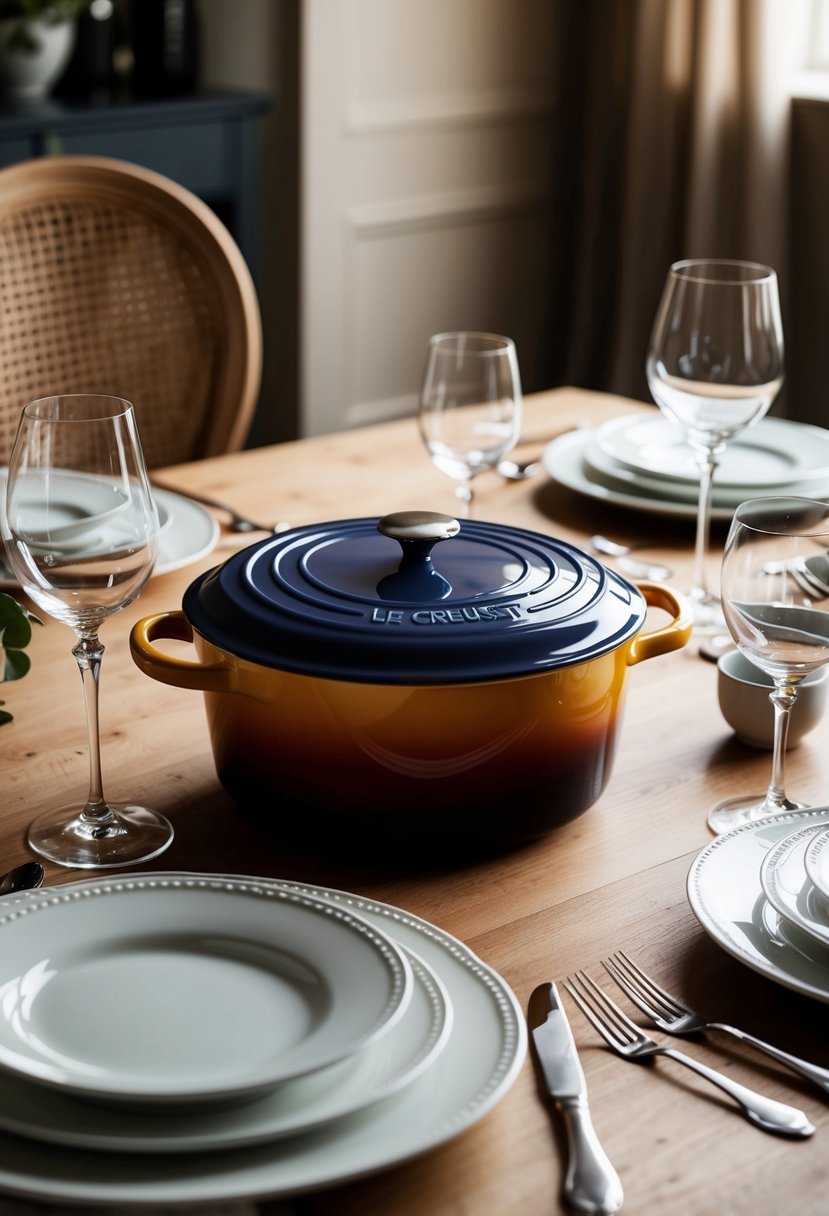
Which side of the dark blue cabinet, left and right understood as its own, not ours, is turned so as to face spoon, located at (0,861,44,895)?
front

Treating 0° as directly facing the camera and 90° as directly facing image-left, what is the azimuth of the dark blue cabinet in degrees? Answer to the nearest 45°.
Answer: approximately 0°

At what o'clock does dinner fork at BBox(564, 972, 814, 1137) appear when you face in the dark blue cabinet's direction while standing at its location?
The dinner fork is roughly at 12 o'clock from the dark blue cabinet.

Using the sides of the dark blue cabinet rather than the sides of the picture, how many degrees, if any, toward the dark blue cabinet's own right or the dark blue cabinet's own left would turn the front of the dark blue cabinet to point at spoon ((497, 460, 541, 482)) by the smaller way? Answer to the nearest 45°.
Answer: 0° — it already faces it

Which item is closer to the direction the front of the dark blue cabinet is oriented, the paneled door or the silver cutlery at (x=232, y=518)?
the silver cutlery

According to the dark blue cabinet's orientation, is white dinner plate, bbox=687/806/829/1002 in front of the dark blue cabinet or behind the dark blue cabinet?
in front

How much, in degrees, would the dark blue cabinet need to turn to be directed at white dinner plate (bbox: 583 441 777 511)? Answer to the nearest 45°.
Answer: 0° — it already faces it

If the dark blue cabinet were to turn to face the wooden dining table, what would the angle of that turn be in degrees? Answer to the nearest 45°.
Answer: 0° — it already faces it

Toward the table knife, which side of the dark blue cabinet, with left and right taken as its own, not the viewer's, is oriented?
front
